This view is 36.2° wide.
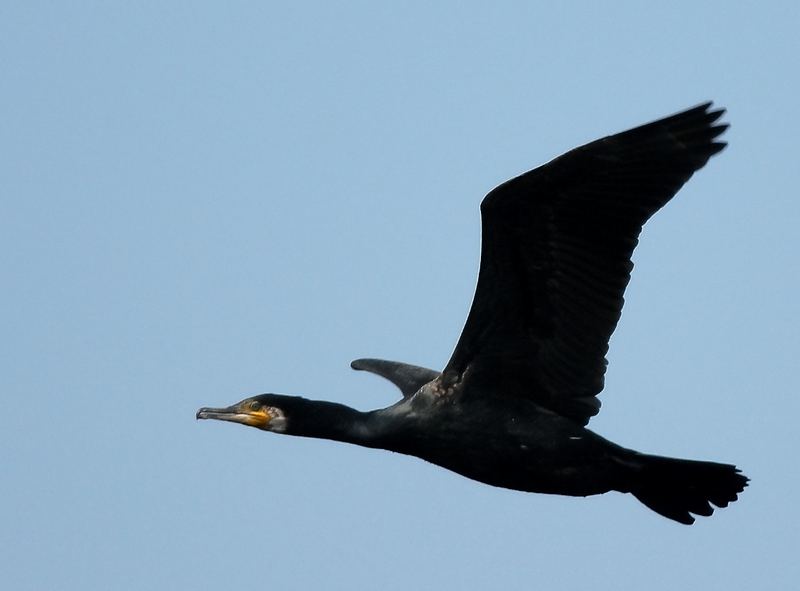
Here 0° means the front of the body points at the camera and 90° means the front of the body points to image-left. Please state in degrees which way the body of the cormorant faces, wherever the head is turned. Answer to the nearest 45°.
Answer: approximately 90°
